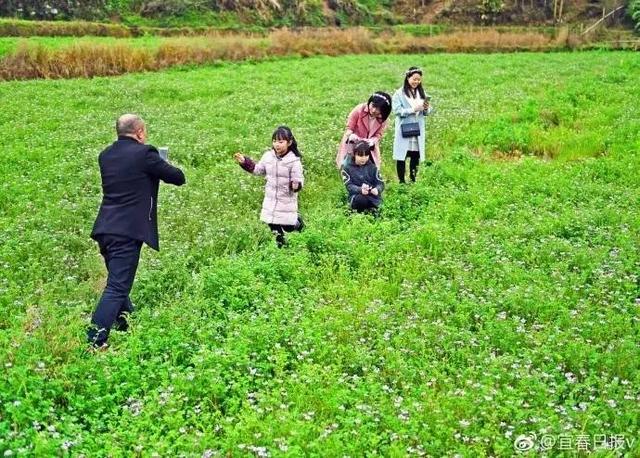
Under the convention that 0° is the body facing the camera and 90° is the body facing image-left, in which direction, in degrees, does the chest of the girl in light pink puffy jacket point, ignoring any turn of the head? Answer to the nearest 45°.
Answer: approximately 45°

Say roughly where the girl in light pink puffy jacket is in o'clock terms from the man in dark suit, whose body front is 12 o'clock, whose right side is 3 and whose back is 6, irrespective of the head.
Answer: The girl in light pink puffy jacket is roughly at 12 o'clock from the man in dark suit.

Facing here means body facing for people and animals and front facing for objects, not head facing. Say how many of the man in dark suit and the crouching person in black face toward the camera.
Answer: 1

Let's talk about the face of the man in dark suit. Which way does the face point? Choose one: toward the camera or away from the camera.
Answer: away from the camera

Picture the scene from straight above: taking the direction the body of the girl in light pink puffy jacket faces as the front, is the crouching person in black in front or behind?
behind

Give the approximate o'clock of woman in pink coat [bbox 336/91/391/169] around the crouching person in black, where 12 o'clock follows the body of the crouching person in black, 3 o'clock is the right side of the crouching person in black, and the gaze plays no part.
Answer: The woman in pink coat is roughly at 6 o'clock from the crouching person in black.

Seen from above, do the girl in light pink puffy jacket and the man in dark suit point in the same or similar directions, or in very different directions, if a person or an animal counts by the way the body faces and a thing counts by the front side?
very different directions

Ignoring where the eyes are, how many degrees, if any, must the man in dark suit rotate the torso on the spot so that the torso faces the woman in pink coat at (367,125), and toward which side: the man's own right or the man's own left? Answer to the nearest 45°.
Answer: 0° — they already face them

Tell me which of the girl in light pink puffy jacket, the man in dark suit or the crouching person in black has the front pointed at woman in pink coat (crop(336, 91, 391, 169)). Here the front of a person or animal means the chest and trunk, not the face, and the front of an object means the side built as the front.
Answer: the man in dark suit

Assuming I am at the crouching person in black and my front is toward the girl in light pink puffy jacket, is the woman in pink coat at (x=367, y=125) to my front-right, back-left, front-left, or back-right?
back-right

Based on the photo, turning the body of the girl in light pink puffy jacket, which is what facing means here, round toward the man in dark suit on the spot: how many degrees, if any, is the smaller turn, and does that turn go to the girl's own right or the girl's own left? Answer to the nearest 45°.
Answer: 0° — they already face them

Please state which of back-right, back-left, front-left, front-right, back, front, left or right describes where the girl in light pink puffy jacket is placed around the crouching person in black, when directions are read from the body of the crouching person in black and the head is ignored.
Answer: front-right

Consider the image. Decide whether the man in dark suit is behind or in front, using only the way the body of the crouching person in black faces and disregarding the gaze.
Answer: in front

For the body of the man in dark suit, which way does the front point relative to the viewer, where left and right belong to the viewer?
facing away from the viewer and to the right of the viewer

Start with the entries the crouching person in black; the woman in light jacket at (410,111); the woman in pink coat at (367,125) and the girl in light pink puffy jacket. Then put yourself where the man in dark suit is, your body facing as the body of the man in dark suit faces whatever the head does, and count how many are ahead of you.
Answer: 4
